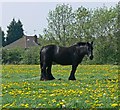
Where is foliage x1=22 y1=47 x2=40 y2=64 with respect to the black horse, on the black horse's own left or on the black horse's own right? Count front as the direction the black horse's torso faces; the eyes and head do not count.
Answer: on the black horse's own left

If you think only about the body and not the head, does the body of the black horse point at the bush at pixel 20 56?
no

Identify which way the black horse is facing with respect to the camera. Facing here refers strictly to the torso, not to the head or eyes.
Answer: to the viewer's right
